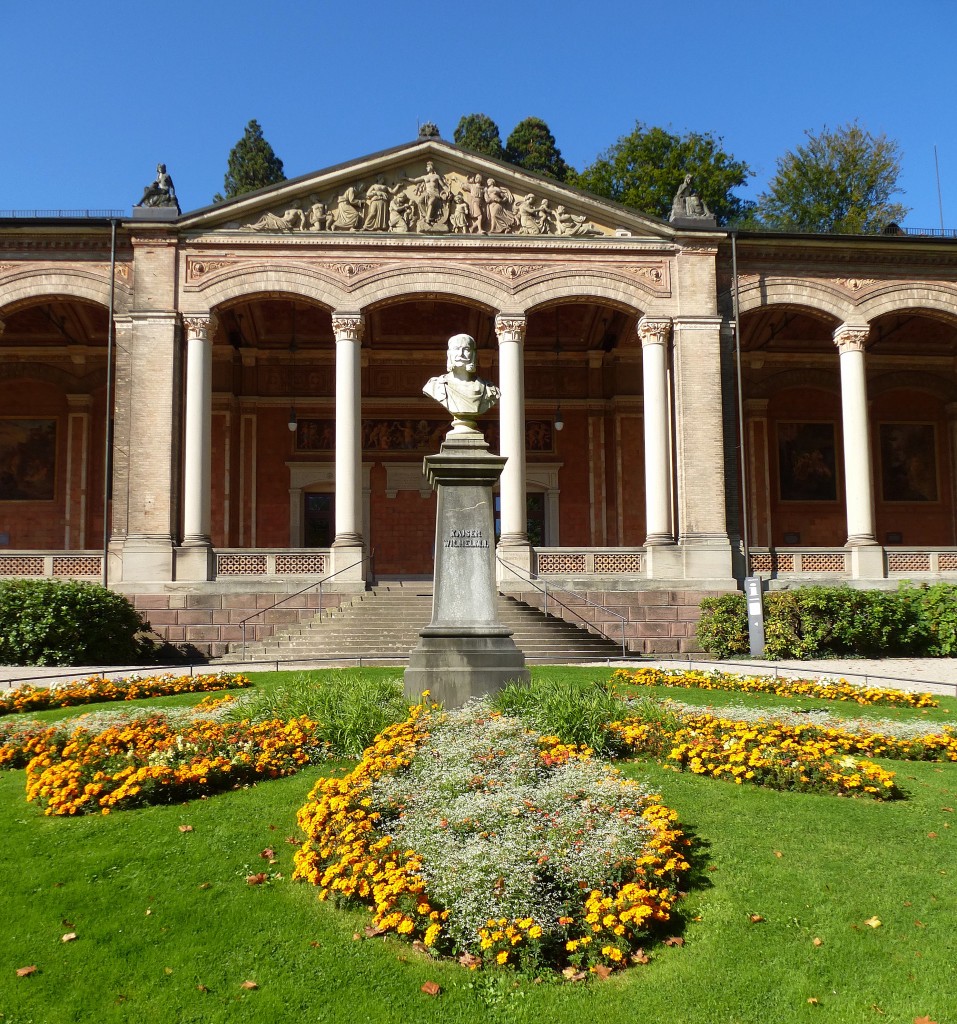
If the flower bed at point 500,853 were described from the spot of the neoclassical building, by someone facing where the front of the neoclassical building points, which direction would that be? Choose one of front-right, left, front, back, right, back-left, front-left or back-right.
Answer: front

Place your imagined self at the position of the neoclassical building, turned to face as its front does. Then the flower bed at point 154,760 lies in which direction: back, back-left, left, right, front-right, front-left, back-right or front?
front

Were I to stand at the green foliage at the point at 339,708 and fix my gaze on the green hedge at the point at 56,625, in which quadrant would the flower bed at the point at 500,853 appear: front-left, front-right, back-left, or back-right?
back-left

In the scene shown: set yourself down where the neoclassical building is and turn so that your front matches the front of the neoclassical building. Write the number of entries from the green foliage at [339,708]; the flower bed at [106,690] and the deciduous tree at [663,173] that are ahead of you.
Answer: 2

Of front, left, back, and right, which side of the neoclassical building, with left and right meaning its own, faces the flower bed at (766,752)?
front

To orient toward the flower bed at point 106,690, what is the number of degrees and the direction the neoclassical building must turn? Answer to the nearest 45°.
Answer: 0° — it already faces it

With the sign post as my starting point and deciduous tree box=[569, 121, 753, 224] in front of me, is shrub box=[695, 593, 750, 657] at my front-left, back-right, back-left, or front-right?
front-left

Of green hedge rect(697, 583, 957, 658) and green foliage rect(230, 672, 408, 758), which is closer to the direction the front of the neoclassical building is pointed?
the green foliage

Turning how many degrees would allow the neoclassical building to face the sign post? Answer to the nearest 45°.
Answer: approximately 45° to its left

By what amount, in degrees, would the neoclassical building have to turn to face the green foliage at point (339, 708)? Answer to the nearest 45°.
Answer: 0° — it already faces it

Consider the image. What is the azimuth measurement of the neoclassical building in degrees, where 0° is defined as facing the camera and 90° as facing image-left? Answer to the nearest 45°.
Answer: approximately 0°

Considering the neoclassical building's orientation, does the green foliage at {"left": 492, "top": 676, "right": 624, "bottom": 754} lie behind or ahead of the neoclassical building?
ahead

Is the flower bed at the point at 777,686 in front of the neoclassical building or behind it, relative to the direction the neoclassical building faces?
in front

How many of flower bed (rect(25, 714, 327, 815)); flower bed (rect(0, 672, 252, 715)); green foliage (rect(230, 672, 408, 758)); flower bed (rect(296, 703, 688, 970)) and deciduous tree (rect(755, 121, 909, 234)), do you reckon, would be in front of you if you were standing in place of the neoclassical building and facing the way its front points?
4
